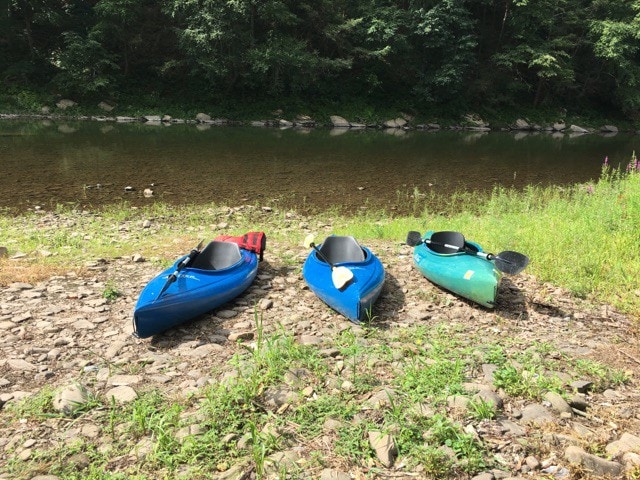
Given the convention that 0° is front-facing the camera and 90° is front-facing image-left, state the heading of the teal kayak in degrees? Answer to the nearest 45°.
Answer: approximately 315°

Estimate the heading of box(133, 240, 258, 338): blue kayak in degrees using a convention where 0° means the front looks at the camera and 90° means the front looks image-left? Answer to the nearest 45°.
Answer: approximately 45°

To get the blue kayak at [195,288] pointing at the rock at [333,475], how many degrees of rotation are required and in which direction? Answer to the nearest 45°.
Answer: approximately 45° to its left

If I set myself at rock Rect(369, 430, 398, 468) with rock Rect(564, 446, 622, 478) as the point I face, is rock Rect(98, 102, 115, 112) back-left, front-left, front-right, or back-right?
back-left

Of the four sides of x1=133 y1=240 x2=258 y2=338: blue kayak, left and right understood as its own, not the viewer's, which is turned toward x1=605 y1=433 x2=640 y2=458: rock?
left

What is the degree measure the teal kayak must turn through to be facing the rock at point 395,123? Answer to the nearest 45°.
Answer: approximately 135° to its left

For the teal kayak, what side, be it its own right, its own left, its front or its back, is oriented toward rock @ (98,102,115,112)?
back

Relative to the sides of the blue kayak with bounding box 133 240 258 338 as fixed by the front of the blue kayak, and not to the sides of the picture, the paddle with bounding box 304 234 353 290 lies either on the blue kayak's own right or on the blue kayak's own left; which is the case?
on the blue kayak's own left

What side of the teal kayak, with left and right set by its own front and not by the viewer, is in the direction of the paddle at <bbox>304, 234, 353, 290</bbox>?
right

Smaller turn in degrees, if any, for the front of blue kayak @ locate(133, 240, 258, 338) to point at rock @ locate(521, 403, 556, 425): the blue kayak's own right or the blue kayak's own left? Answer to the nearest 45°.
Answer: approximately 90° to the blue kayak's own left

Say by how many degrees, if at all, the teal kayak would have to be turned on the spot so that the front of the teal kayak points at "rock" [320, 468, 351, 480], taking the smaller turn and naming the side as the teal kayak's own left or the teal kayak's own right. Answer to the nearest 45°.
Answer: approximately 45° to the teal kayak's own right

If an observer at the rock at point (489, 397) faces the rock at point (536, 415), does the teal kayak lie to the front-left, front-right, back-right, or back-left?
back-left

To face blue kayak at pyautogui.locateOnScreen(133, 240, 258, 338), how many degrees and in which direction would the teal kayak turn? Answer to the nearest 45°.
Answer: approximately 90° to its right
